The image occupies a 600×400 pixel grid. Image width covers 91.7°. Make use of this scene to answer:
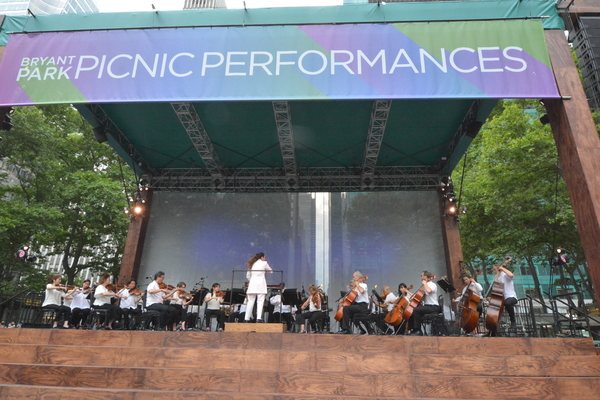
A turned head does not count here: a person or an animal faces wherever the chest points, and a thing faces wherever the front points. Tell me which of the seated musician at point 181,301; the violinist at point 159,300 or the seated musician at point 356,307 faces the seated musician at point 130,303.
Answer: the seated musician at point 356,307

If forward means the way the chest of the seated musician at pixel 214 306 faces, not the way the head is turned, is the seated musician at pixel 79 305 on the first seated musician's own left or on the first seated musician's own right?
on the first seated musician's own right

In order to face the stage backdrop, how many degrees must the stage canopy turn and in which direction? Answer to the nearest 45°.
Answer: approximately 180°

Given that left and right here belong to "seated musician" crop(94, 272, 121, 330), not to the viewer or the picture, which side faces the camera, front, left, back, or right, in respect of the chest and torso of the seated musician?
right

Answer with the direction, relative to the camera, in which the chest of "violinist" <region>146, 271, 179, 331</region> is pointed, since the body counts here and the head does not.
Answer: to the viewer's right

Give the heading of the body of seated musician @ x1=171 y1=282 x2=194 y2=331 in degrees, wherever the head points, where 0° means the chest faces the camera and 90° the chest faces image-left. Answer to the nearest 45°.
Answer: approximately 315°

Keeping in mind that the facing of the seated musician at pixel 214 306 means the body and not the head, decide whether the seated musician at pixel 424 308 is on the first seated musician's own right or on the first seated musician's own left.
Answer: on the first seated musician's own left

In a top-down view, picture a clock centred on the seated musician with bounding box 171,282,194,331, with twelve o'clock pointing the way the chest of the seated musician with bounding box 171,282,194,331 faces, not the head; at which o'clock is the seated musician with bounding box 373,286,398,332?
the seated musician with bounding box 373,286,398,332 is roughly at 11 o'clock from the seated musician with bounding box 171,282,194,331.

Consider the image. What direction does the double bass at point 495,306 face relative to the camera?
to the viewer's left
